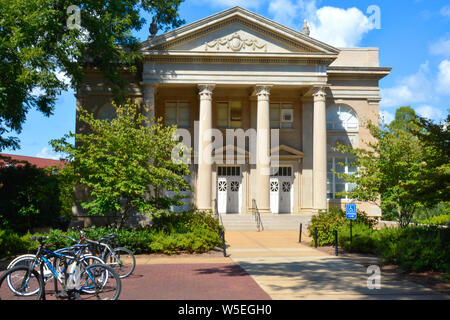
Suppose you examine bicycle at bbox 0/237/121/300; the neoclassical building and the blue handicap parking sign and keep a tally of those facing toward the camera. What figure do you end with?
2

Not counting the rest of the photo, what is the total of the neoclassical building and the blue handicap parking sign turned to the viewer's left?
0

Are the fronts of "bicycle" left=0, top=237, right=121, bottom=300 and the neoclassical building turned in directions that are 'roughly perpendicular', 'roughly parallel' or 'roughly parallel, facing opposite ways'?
roughly perpendicular

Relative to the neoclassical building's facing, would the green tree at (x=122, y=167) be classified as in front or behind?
in front

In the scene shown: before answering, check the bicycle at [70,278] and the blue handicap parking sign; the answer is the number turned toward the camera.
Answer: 1

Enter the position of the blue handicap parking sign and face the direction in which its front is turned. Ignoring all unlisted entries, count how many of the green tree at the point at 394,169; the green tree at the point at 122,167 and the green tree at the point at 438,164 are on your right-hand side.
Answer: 1

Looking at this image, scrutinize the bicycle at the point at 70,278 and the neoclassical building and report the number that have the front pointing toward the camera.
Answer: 1

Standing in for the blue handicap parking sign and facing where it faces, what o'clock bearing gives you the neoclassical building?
The neoclassical building is roughly at 5 o'clock from the blue handicap parking sign.

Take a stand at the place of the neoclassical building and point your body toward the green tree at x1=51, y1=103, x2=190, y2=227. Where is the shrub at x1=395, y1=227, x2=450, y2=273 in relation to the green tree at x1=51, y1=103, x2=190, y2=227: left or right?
left

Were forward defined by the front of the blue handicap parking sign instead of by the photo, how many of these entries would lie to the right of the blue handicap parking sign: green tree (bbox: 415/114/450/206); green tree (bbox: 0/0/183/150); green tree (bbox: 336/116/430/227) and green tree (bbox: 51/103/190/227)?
2

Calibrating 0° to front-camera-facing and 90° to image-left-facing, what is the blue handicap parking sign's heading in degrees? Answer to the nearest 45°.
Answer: approximately 0°

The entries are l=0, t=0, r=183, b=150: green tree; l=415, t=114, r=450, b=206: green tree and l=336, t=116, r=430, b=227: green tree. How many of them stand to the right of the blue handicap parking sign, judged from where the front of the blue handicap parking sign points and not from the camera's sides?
1

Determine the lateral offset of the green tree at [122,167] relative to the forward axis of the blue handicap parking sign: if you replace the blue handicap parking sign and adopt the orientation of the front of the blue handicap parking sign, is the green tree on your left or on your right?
on your right

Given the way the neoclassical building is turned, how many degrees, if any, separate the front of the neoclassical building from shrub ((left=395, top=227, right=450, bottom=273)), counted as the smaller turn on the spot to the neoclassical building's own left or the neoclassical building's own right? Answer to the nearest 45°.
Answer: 0° — it already faces it
